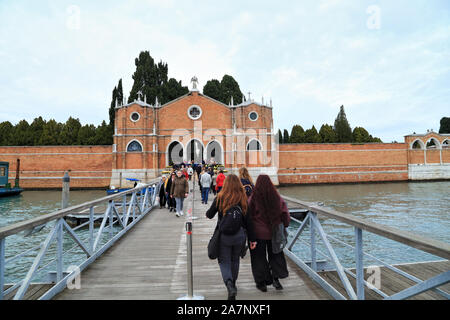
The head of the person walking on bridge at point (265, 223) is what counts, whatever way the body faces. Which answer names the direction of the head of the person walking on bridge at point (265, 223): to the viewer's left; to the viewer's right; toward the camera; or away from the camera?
away from the camera

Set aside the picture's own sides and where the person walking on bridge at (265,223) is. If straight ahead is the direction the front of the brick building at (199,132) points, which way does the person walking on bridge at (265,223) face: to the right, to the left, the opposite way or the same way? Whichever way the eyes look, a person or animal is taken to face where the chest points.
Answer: the opposite way

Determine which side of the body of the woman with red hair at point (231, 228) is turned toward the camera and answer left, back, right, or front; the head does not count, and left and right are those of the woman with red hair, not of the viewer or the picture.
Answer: back

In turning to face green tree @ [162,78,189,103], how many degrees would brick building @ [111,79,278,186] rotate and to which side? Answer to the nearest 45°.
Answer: approximately 180°

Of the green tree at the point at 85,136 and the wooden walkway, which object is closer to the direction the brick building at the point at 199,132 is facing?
the wooden walkway

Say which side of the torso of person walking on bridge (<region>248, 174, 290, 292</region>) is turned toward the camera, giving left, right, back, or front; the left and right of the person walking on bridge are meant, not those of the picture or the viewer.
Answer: back

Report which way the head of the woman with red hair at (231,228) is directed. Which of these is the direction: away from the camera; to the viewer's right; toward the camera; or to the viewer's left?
away from the camera

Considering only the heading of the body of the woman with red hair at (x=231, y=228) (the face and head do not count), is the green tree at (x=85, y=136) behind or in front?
in front

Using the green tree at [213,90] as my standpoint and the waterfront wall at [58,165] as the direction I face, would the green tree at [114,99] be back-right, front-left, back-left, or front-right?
front-right

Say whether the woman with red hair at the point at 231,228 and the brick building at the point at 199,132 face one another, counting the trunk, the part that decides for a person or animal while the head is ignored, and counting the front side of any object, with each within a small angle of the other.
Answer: yes

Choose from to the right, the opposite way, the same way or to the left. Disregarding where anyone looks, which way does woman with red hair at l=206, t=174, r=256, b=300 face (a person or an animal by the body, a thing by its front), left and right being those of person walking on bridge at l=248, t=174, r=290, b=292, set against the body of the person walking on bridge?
the same way

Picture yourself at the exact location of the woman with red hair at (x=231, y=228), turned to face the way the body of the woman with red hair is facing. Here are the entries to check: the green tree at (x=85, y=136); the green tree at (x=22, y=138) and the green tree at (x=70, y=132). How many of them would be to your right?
0

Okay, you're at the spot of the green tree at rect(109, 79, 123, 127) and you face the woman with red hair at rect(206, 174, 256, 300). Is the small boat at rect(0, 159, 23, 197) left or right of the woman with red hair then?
right

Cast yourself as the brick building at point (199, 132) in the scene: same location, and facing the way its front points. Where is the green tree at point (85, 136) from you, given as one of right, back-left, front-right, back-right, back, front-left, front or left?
back-right

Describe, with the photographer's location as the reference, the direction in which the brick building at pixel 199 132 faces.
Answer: facing the viewer
